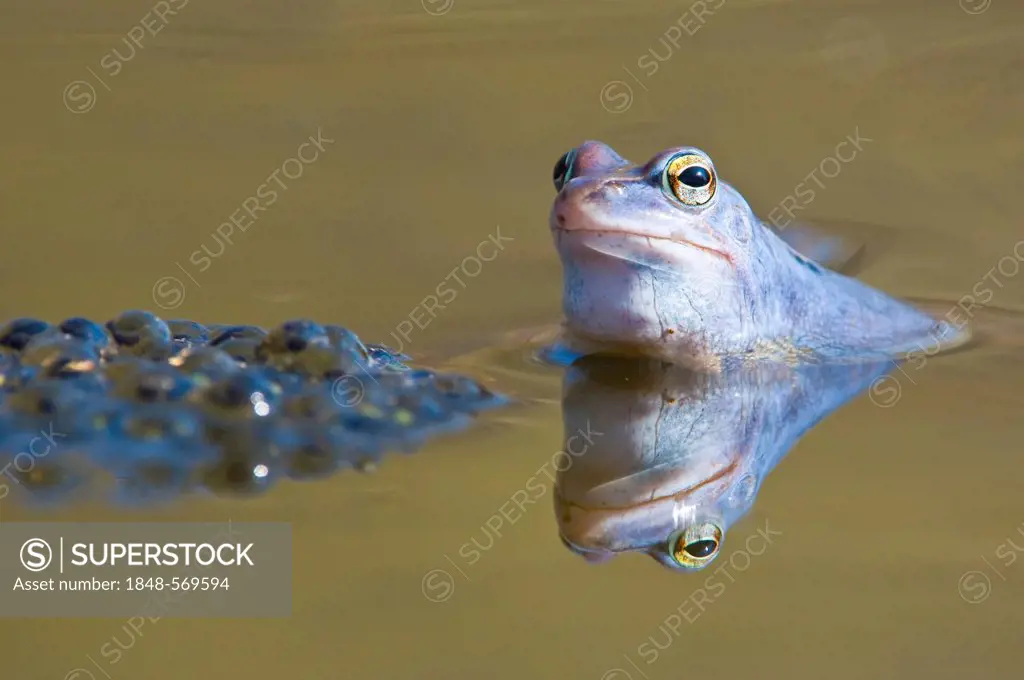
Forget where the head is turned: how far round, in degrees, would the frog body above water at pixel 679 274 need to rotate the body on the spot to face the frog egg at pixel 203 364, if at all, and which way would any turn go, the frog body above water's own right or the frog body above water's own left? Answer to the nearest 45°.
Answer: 0° — it already faces it

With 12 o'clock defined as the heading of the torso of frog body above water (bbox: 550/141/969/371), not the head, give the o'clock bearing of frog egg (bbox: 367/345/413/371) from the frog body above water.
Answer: The frog egg is roughly at 1 o'clock from the frog body above water.

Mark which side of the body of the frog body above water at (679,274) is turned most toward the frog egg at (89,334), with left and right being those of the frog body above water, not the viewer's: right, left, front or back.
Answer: front

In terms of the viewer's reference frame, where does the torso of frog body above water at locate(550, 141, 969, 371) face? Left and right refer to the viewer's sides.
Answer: facing the viewer and to the left of the viewer

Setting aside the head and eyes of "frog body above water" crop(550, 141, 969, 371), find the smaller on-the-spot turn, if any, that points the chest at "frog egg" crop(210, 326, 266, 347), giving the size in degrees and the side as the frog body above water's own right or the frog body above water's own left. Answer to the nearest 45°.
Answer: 0° — it already faces it

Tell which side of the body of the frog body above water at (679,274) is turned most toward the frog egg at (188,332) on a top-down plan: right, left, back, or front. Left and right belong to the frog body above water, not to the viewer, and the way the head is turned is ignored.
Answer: front

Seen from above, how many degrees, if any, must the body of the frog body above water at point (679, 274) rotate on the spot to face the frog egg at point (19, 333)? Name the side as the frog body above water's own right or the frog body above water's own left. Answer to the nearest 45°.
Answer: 0° — it already faces it
